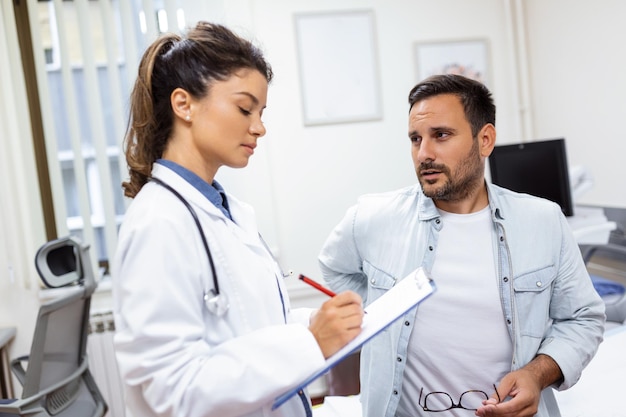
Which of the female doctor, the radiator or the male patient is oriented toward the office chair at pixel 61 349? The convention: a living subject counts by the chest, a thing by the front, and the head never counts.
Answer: the radiator

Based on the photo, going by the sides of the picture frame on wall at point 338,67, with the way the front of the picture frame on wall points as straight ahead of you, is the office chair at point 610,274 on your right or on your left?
on your left

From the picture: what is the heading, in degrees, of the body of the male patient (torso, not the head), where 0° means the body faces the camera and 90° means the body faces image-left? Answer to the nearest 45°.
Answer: approximately 0°

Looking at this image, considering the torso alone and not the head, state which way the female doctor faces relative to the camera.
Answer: to the viewer's right

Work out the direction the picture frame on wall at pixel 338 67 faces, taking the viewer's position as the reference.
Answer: facing the viewer

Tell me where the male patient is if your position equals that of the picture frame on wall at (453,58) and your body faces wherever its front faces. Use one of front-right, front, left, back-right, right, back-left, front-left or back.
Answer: front

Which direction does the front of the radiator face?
toward the camera

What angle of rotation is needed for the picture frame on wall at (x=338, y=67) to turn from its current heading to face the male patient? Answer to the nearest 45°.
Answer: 0° — it already faces them

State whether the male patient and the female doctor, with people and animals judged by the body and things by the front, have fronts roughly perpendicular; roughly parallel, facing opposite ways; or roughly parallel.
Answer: roughly perpendicular

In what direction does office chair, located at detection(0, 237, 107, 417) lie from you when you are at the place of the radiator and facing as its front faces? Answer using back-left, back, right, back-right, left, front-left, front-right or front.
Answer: front

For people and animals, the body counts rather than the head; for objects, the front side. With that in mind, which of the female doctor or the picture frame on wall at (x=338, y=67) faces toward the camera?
the picture frame on wall

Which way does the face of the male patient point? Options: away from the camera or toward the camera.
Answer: toward the camera
